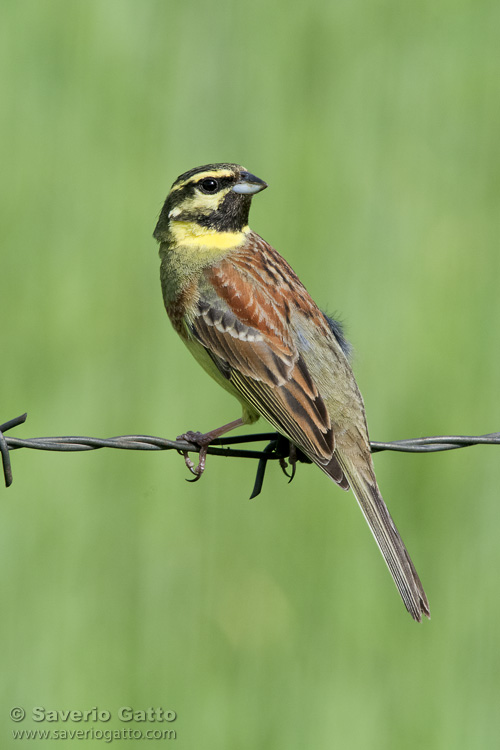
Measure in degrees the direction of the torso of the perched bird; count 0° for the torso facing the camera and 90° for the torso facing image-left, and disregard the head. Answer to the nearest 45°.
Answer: approximately 135°
